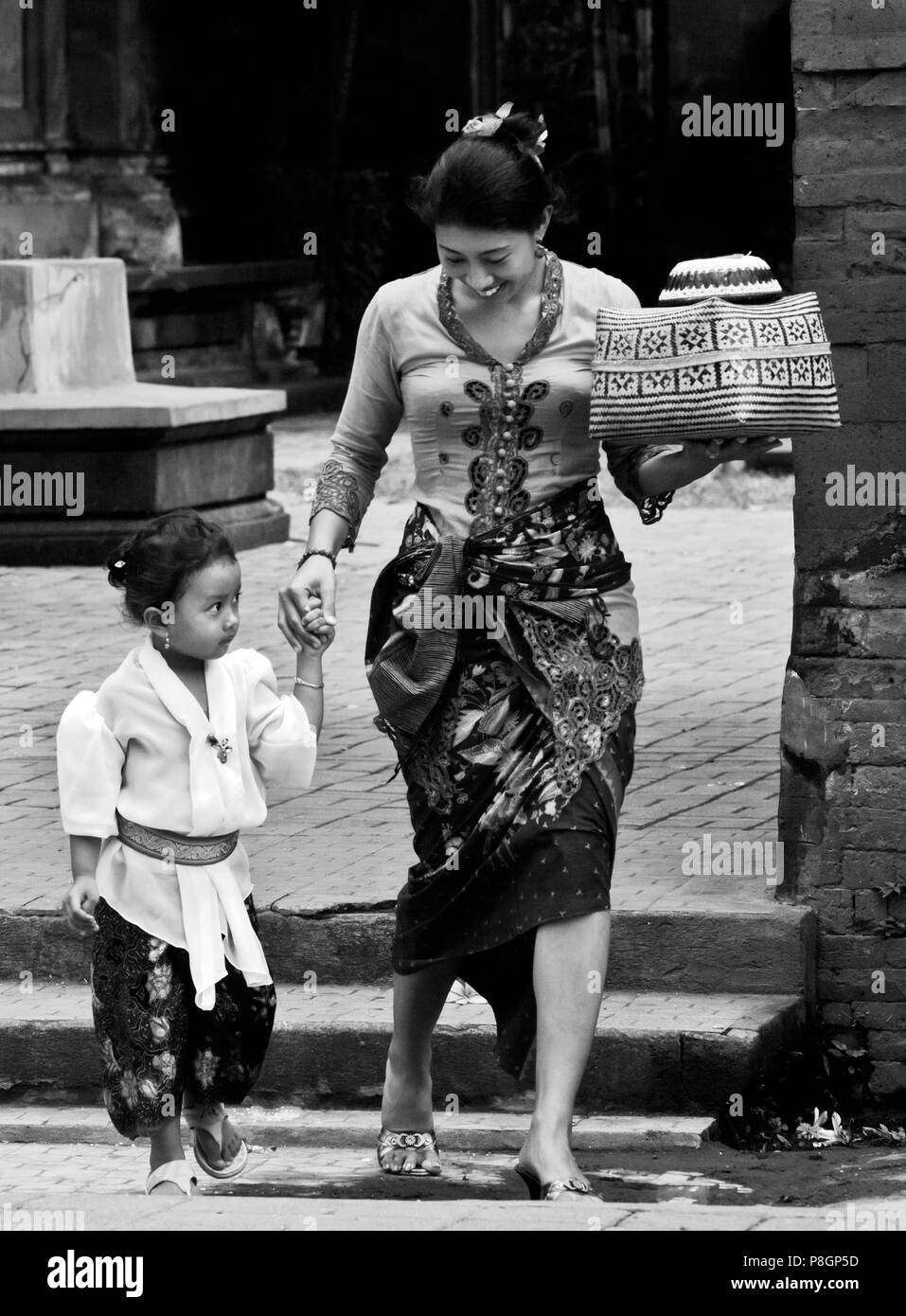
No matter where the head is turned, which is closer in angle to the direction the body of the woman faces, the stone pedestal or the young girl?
the young girl

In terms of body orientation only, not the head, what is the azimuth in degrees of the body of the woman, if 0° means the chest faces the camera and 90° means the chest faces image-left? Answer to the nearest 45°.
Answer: approximately 0°

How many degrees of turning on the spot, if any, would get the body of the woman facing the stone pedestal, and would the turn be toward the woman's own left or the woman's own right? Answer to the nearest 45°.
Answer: approximately 180°

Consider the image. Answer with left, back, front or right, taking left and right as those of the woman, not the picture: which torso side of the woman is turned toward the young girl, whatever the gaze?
right
